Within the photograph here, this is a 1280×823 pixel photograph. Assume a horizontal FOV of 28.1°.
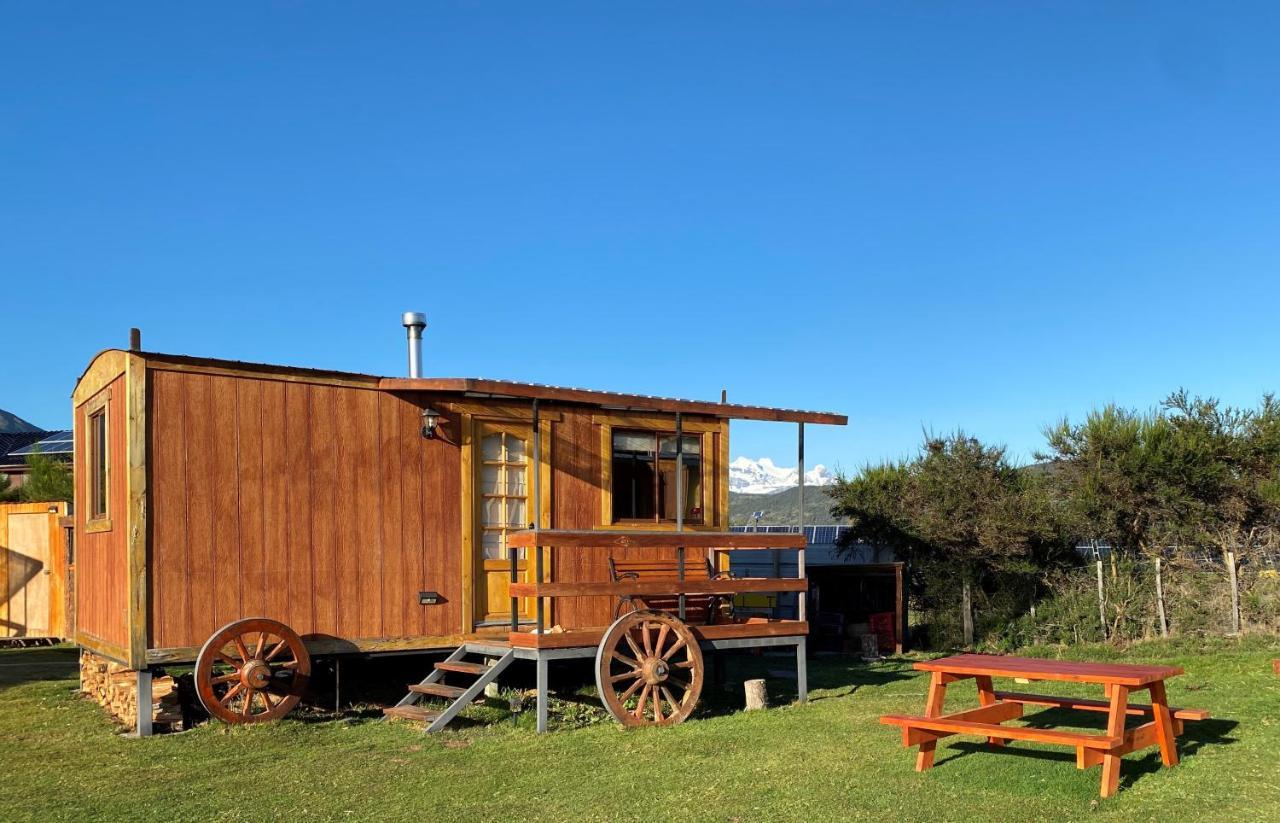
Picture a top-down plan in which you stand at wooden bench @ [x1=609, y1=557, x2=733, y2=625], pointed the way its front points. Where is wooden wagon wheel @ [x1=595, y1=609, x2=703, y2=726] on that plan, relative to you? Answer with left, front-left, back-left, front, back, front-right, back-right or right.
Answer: front-right

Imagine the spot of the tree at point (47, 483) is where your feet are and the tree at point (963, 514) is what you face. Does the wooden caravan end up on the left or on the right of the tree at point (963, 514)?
right

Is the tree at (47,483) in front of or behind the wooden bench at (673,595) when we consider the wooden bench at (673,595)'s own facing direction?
behind

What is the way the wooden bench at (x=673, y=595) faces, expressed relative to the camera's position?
facing the viewer and to the right of the viewer

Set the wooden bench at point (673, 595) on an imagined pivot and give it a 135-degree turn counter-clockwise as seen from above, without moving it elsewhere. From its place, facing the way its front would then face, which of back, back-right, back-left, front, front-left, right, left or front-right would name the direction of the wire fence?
front-right

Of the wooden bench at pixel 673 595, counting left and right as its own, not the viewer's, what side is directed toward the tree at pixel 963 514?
left

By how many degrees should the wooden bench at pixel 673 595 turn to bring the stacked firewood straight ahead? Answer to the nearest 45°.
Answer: approximately 90° to its right

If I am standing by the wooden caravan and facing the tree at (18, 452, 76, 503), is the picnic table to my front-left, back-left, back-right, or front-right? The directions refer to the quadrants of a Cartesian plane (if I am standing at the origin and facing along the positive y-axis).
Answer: back-right

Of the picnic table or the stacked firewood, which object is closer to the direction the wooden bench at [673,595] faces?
the picnic table

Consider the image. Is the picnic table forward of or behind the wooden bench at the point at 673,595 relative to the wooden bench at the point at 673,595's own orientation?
forward

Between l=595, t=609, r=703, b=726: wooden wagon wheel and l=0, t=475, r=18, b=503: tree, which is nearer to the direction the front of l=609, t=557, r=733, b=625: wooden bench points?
the wooden wagon wheel
